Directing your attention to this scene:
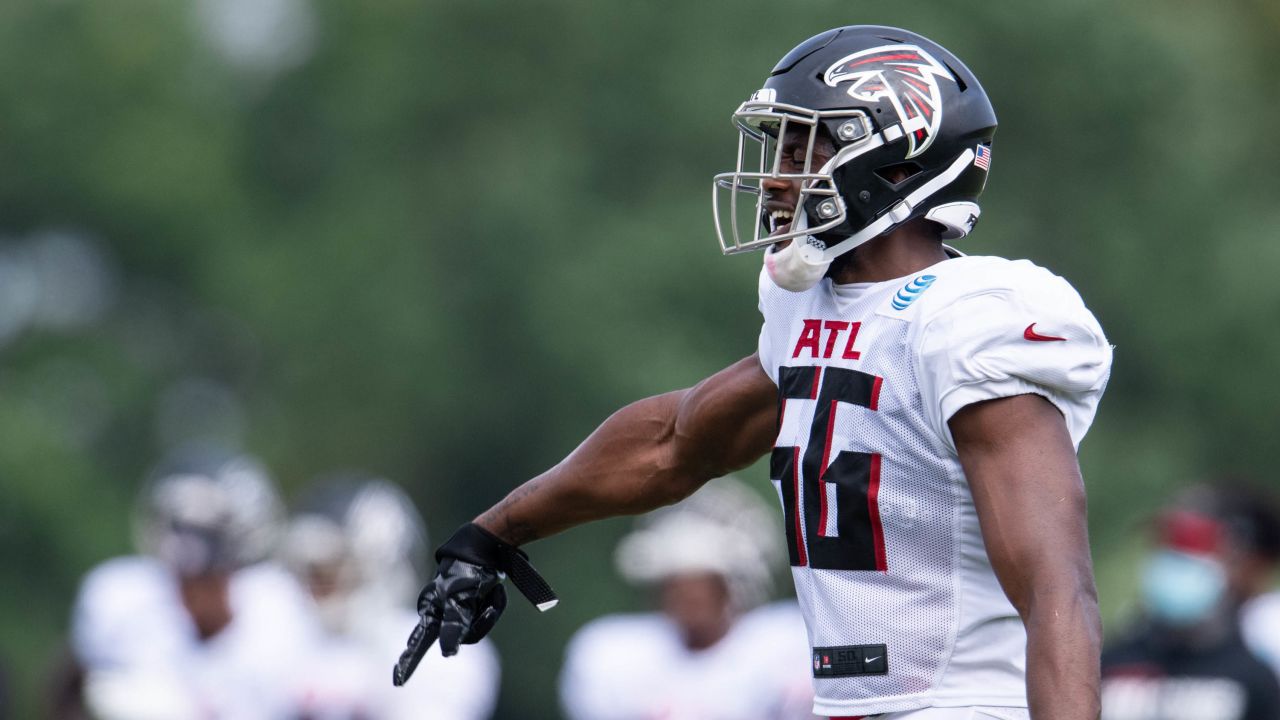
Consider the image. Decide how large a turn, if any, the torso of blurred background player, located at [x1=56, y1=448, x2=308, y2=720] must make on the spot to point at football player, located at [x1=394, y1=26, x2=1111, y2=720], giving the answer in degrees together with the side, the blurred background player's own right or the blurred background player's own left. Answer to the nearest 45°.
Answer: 0° — they already face them

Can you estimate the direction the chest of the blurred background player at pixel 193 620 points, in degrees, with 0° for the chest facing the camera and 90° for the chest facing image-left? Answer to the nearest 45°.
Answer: approximately 0°

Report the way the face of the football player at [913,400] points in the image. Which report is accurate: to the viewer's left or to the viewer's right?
to the viewer's left

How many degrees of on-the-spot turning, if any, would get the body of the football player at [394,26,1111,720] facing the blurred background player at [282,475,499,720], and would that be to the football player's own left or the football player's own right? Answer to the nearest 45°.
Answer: approximately 90° to the football player's own right

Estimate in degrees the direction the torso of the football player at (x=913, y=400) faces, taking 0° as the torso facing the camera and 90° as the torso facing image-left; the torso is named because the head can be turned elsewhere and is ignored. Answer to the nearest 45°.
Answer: approximately 45°

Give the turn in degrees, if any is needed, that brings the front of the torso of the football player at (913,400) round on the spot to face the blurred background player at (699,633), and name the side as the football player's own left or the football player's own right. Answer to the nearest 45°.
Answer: approximately 135° to the football player's own right

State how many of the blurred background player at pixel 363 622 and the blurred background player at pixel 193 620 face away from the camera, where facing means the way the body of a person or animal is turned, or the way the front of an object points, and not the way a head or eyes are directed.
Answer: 0

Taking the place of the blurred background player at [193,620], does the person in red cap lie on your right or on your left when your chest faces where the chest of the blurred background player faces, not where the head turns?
on your left

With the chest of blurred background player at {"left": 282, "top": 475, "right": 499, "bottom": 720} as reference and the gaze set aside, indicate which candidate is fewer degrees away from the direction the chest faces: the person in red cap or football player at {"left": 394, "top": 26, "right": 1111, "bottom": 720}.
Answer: the football player

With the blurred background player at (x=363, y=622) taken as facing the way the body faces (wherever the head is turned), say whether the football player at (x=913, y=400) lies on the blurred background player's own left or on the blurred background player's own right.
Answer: on the blurred background player's own left
